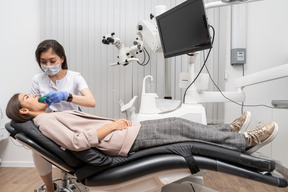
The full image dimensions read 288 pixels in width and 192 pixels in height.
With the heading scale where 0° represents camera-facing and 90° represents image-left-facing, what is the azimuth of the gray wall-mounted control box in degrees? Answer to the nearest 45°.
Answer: approximately 0°

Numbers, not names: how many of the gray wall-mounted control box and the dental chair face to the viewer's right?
1

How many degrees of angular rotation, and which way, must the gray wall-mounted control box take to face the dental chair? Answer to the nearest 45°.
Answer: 0° — it already faces it

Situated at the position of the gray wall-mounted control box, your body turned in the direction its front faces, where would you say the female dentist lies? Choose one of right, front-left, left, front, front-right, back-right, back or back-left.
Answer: front-right

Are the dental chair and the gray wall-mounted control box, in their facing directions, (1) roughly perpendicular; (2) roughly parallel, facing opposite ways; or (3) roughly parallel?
roughly perpendicular

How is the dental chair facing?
to the viewer's right

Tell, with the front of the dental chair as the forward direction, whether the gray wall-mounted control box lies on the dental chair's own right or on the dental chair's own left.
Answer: on the dental chair's own left
